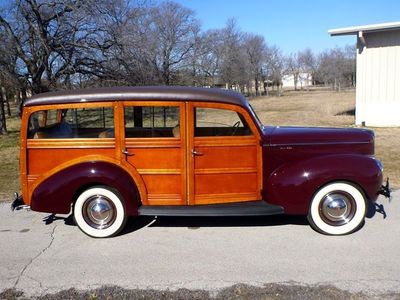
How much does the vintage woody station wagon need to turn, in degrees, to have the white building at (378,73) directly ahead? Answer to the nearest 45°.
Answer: approximately 45° to its left

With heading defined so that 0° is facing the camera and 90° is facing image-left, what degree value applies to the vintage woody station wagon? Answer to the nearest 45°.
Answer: approximately 270°
